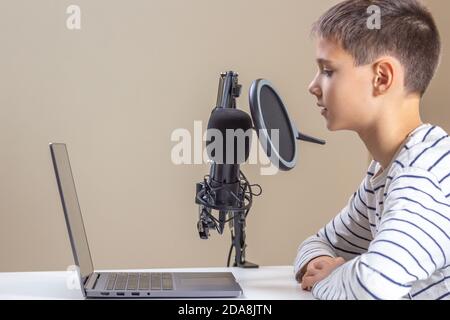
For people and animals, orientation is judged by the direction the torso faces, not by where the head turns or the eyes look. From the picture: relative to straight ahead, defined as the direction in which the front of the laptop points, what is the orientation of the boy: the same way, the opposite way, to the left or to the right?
the opposite way

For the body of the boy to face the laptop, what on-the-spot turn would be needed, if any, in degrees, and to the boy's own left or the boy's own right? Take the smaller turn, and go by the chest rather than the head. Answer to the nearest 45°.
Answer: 0° — they already face it

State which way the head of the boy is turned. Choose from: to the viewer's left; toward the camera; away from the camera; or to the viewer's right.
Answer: to the viewer's left

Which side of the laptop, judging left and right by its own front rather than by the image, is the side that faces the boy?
front

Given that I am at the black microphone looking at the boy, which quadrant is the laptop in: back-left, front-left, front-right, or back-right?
back-right

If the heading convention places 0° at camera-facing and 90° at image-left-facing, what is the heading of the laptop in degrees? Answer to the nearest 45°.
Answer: approximately 270°

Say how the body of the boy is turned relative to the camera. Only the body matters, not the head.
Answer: to the viewer's left

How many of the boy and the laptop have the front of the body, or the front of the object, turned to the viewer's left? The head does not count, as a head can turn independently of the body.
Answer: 1
